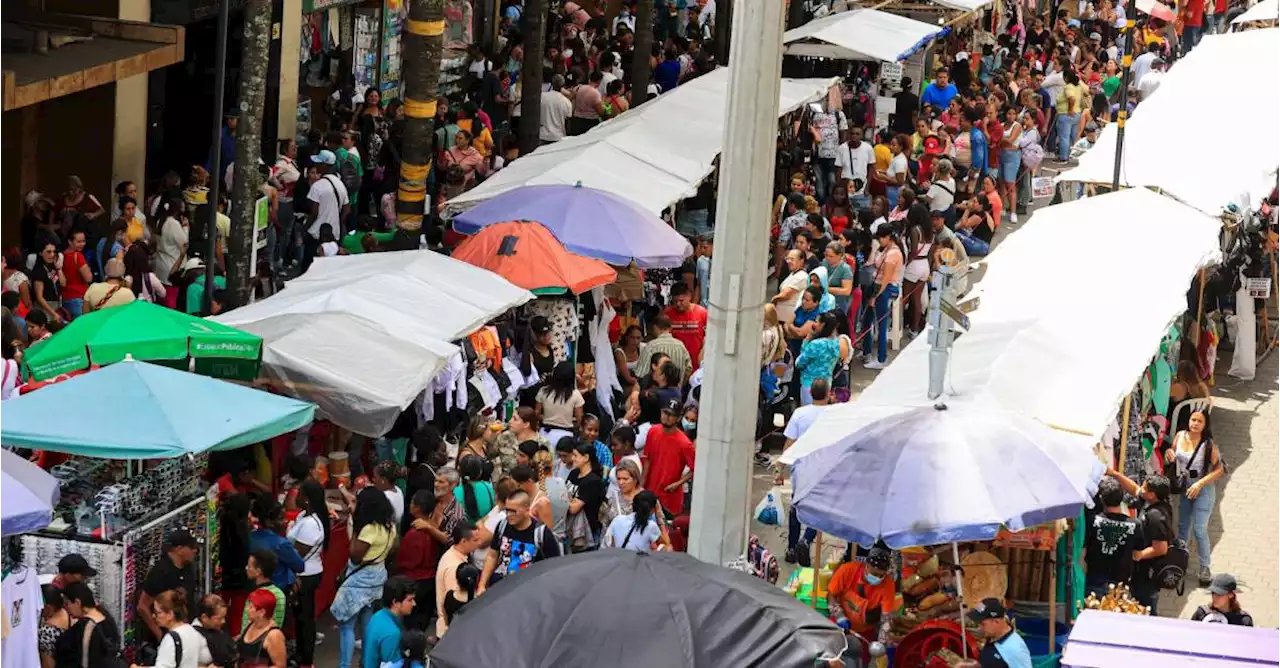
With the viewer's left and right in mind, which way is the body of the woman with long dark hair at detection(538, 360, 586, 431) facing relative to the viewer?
facing away from the viewer

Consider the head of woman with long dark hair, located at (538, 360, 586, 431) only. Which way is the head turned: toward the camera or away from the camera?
away from the camera

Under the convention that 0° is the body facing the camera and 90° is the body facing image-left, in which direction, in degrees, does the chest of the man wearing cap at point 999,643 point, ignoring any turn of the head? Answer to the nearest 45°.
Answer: approximately 45°

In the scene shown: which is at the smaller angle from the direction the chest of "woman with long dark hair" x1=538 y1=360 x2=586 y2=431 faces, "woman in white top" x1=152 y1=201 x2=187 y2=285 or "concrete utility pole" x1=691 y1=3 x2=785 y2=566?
the woman in white top

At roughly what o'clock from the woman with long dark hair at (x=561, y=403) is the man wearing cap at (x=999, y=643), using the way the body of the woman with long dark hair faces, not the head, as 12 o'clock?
The man wearing cap is roughly at 5 o'clock from the woman with long dark hair.

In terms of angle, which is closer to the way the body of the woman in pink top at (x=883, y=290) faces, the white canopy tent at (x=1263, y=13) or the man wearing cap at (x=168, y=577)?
the man wearing cap

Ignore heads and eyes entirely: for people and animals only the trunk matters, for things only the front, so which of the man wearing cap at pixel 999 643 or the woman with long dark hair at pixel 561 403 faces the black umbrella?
the man wearing cap
